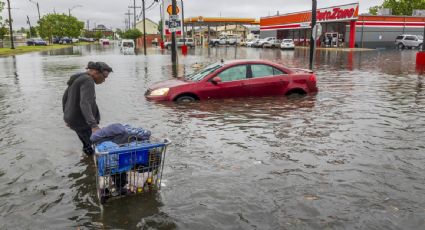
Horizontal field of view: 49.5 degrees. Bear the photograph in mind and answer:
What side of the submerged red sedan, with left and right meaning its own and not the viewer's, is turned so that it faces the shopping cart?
left

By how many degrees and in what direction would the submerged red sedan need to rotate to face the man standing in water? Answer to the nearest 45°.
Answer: approximately 90° to its left

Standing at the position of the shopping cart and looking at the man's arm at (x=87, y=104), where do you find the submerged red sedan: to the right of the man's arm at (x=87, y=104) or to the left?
right

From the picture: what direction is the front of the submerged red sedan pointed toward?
to the viewer's left

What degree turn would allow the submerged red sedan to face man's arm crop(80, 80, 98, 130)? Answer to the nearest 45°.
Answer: approximately 90° to its left

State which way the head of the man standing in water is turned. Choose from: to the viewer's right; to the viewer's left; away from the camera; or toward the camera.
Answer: to the viewer's right
